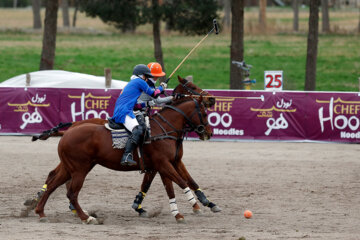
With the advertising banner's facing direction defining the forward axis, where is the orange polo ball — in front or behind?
in front

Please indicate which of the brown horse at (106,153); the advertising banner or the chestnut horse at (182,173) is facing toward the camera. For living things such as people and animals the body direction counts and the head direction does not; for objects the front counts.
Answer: the advertising banner

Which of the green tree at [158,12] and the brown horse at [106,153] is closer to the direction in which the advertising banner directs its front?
the brown horse

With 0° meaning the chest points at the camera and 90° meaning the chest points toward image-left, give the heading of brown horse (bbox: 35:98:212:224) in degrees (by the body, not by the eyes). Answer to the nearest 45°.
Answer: approximately 270°

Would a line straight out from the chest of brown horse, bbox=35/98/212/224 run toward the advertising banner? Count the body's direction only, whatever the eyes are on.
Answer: no

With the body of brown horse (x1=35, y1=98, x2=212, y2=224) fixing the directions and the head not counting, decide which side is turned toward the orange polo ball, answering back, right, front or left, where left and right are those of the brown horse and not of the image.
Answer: front

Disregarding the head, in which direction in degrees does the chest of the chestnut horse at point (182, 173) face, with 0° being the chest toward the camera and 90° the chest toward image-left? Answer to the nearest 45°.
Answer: approximately 270°

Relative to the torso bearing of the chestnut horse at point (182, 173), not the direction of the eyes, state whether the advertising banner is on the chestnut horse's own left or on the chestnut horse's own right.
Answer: on the chestnut horse's own left

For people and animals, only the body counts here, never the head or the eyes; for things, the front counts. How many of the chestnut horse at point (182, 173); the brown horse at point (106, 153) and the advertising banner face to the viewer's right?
2

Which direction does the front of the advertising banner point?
toward the camera

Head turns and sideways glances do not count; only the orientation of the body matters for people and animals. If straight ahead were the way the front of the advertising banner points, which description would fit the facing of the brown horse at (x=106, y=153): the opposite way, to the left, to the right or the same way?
to the left

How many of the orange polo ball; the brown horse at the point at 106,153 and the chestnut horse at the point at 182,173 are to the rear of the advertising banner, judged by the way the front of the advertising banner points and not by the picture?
0

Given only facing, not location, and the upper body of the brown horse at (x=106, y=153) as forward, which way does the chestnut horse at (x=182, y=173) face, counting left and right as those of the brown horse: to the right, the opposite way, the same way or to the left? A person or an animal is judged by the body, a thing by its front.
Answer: the same way

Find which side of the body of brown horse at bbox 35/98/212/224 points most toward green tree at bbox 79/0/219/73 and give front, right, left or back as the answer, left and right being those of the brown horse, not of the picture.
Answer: left

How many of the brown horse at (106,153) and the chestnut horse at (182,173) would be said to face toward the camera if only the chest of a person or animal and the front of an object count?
0

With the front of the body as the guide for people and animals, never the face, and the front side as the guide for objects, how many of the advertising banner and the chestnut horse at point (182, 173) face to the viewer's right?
1

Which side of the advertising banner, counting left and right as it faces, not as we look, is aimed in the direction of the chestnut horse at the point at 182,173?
front

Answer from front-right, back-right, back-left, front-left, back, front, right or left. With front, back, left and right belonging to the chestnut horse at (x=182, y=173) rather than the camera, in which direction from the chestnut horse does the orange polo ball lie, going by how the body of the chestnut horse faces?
front-right
